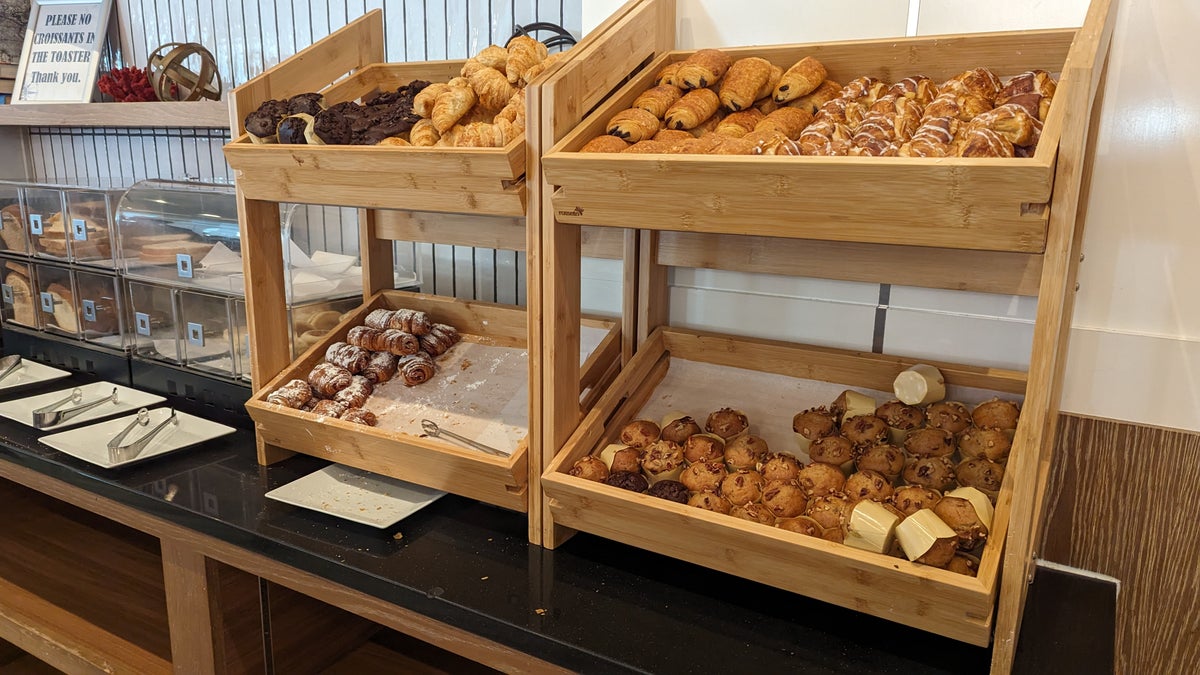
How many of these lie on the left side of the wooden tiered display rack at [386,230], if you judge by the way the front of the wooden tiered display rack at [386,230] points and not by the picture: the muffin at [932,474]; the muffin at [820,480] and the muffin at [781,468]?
3

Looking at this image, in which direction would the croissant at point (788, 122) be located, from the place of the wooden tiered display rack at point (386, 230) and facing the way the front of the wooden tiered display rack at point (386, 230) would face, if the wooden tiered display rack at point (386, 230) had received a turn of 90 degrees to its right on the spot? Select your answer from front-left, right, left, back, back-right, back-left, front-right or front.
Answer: back

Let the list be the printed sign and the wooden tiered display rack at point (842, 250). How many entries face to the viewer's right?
0

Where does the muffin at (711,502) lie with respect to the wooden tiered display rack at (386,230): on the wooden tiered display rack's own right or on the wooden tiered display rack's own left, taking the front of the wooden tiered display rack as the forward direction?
on the wooden tiered display rack's own left

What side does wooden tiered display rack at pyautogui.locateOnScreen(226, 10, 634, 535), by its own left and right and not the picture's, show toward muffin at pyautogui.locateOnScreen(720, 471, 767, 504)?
left

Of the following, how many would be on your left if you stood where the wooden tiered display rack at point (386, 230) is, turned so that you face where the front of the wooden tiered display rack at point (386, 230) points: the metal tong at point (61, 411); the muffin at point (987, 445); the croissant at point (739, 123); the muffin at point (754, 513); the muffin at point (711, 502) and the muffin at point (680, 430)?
5

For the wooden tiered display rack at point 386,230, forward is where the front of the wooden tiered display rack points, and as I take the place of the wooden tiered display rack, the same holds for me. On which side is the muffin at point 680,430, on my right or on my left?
on my left

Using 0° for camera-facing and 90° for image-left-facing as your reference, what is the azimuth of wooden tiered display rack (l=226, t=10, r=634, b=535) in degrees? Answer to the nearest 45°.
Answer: approximately 45°

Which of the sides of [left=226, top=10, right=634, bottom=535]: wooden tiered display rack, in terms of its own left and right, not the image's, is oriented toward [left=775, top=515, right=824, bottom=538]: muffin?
left

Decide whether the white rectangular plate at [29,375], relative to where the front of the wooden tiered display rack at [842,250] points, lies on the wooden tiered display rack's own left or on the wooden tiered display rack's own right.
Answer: on the wooden tiered display rack's own right

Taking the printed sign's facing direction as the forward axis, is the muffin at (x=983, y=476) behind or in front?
in front

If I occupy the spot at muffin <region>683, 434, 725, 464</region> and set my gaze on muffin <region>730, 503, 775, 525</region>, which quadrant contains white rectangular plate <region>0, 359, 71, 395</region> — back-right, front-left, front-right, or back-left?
back-right

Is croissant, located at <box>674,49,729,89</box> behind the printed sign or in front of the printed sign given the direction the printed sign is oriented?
in front

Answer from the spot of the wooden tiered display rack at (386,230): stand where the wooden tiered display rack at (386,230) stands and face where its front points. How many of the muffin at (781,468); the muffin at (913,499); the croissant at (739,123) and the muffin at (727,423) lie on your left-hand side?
4

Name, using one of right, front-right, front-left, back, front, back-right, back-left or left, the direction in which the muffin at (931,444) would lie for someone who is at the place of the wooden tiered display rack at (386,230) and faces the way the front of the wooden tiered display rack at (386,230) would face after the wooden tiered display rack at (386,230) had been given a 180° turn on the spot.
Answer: right

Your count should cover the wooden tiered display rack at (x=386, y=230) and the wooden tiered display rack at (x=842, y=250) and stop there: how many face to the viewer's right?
0
